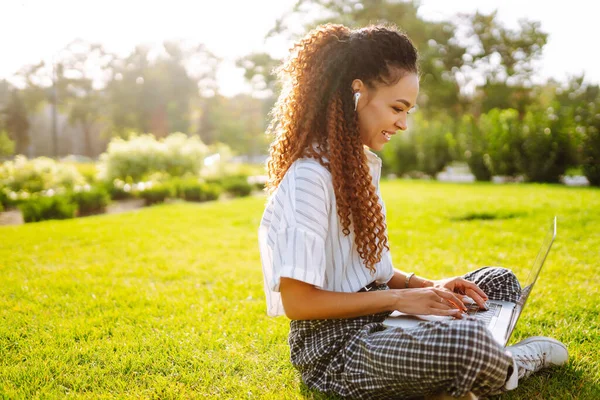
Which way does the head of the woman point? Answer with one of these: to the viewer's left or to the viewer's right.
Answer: to the viewer's right

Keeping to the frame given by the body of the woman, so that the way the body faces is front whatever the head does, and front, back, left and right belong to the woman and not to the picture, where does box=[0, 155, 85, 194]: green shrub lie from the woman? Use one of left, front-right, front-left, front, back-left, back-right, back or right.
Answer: back-left

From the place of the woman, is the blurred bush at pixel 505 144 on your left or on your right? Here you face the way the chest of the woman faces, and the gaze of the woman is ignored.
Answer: on your left

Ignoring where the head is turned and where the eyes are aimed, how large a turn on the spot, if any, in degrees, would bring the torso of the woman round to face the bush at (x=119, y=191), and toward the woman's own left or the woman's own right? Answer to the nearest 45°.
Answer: approximately 135° to the woman's own left

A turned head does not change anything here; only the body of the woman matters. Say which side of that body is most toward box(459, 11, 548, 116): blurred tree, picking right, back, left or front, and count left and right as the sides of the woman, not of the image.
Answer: left

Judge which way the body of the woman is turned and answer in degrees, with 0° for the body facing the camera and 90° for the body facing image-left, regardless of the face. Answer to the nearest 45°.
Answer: approximately 270°

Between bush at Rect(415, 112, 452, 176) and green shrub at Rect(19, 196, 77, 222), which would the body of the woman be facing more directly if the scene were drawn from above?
the bush

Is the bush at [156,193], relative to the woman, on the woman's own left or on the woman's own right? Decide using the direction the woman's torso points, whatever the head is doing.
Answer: on the woman's own left
